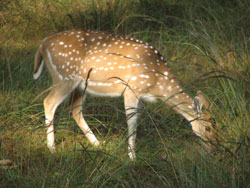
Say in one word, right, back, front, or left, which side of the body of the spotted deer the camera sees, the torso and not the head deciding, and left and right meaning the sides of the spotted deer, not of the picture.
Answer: right
